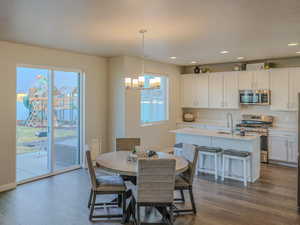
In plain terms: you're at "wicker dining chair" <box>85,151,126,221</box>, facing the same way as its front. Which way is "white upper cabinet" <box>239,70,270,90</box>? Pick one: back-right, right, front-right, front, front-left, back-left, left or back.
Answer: front-left

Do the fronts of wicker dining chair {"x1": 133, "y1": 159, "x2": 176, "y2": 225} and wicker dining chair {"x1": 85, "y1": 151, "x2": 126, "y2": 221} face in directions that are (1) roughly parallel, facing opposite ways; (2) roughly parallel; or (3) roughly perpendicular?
roughly perpendicular

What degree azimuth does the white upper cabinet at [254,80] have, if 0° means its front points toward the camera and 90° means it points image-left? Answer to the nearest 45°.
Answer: approximately 0°

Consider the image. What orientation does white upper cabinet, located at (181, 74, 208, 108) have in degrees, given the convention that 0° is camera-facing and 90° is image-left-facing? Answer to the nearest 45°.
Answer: approximately 0°

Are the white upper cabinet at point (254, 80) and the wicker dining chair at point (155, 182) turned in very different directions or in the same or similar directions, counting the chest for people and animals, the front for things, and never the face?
very different directions

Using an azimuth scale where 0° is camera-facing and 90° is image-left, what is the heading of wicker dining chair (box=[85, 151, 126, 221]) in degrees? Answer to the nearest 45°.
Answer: approximately 270°

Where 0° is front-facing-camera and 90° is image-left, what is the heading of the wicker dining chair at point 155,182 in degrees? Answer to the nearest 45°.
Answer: approximately 180°
